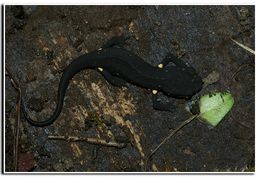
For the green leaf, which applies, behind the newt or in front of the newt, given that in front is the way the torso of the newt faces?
in front

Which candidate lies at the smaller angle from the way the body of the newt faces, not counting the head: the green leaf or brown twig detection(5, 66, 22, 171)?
the green leaf

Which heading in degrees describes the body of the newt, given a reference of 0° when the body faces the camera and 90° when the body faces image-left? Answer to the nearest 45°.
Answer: approximately 270°

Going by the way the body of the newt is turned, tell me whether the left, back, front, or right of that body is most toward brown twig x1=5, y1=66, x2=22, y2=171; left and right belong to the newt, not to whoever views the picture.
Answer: back
